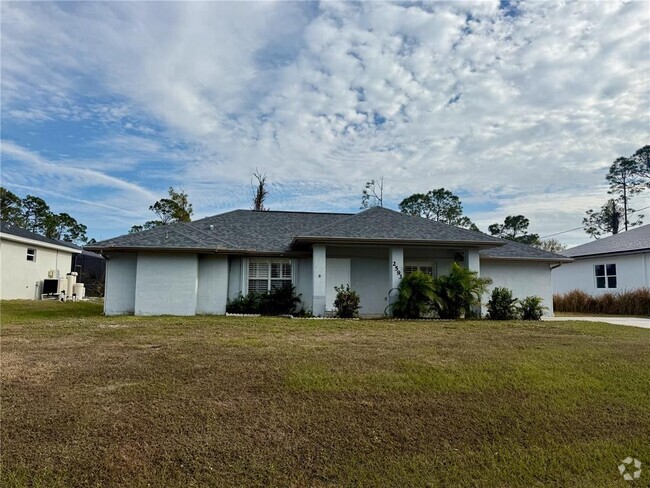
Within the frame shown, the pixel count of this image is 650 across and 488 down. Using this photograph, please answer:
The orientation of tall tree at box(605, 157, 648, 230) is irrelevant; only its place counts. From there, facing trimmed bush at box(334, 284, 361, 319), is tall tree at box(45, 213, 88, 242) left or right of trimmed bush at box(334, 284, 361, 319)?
right

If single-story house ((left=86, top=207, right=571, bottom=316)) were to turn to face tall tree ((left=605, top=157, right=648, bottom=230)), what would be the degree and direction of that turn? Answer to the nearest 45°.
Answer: approximately 135° to its left

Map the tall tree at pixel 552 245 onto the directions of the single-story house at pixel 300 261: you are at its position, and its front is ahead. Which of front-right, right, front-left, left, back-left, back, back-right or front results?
back-left

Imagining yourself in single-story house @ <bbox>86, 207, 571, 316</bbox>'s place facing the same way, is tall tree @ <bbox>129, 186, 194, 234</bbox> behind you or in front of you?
behind

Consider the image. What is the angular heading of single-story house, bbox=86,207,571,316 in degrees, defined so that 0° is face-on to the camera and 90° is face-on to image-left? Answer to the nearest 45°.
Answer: approximately 0°

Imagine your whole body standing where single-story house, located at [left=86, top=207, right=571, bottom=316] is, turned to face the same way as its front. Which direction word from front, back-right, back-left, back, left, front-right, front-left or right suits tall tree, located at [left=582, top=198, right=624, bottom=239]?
back-left

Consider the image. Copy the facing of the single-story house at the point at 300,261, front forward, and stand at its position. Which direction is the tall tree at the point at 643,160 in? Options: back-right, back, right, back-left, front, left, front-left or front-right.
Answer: back-left

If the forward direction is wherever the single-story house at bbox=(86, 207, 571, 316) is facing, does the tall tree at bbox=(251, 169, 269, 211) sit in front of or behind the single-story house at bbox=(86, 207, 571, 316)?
behind

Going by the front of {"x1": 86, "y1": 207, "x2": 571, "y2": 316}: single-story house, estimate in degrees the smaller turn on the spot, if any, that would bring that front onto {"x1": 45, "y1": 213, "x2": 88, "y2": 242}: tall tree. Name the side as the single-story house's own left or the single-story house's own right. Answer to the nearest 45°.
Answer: approximately 135° to the single-story house's own right

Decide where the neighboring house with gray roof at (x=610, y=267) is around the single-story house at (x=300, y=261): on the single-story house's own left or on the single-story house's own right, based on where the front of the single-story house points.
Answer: on the single-story house's own left

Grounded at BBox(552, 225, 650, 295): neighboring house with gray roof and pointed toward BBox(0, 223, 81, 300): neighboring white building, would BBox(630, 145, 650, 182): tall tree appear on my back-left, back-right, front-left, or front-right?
back-right

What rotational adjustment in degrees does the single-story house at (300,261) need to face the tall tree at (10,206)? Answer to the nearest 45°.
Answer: approximately 135° to its right
